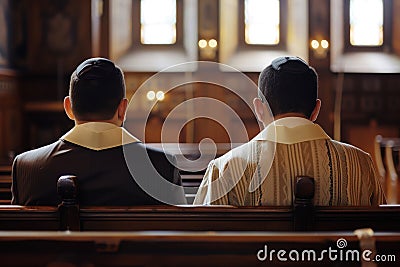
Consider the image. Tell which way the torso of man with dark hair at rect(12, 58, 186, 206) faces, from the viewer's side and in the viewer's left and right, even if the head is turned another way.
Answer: facing away from the viewer

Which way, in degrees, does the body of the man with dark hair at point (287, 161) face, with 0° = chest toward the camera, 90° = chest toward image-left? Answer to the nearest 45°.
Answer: approximately 180°

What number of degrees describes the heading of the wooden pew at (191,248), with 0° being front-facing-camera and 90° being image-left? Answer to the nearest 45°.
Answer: approximately 180°

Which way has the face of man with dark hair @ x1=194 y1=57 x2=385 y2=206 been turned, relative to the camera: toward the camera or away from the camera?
away from the camera
